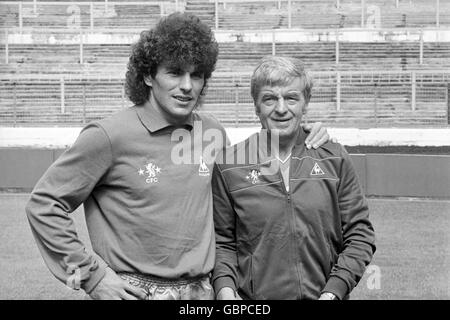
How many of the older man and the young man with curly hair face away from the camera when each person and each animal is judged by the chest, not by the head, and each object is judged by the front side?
0

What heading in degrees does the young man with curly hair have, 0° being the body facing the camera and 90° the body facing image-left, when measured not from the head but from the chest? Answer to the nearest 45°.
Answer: approximately 315°

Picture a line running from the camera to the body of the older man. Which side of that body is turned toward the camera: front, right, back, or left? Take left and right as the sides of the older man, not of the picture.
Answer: front
